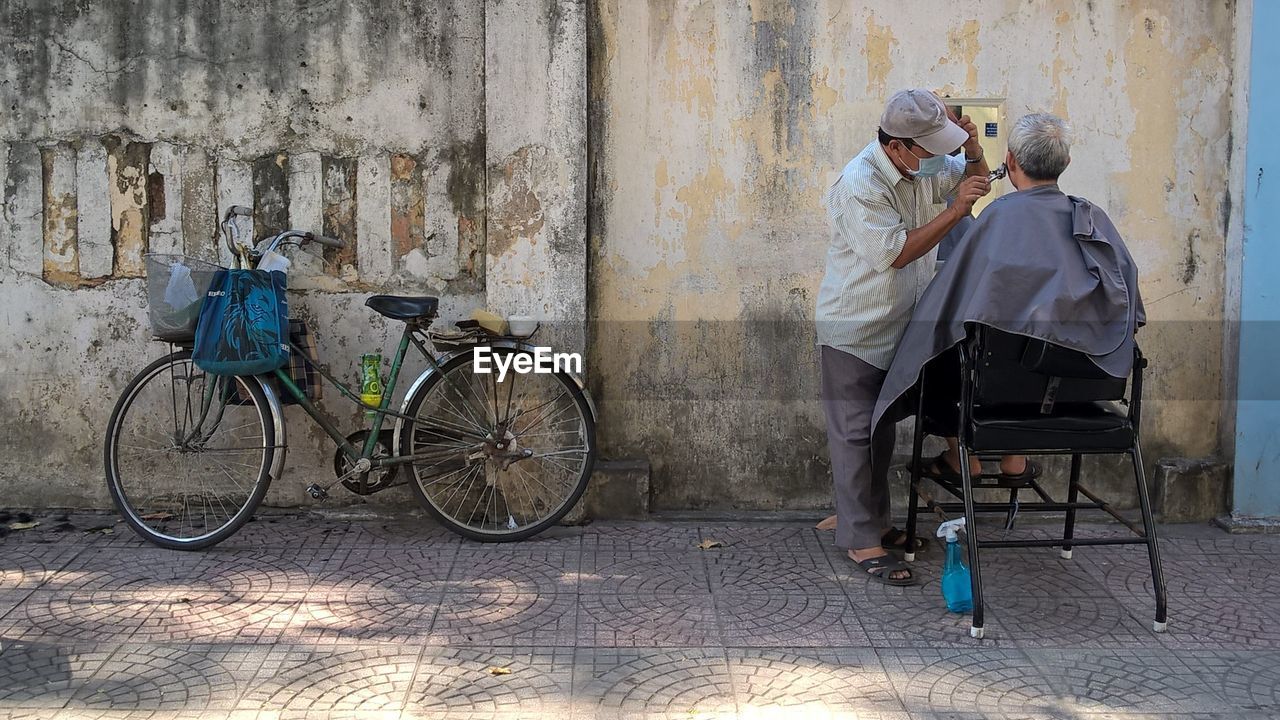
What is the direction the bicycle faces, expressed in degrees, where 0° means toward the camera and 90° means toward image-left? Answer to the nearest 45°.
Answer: approximately 90°

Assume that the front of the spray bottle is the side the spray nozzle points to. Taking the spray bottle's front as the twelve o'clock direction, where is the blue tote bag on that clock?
The blue tote bag is roughly at 12 o'clock from the spray bottle.

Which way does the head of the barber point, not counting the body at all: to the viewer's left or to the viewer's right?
to the viewer's right

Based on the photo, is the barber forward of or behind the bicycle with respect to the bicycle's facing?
behind

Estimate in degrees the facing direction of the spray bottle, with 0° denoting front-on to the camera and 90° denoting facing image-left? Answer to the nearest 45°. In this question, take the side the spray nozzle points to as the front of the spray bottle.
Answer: approximately 90°

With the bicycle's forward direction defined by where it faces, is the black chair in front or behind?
behind

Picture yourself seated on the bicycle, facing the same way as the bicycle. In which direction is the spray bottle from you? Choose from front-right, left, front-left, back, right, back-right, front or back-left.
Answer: back-left
